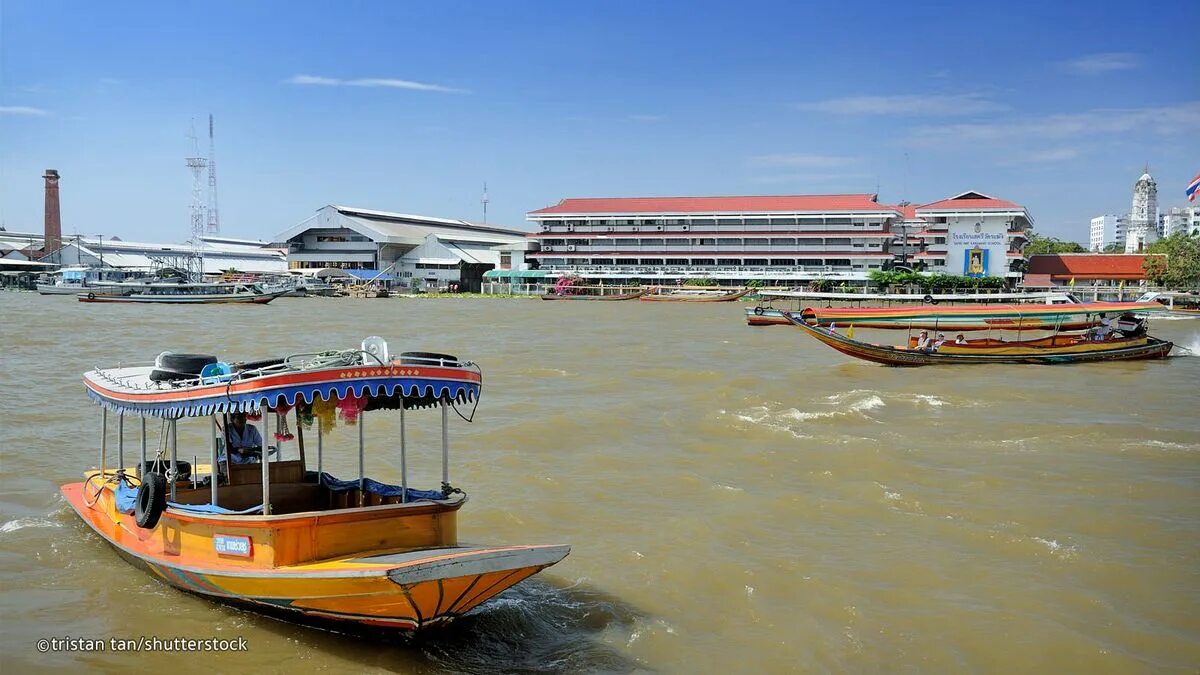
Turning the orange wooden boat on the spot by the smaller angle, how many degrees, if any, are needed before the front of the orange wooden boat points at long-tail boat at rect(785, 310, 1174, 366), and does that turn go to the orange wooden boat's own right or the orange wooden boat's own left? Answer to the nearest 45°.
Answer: approximately 90° to the orange wooden boat's own left

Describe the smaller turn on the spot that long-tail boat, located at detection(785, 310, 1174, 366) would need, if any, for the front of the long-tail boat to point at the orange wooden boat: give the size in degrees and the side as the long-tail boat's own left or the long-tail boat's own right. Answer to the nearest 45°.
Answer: approximately 90° to the long-tail boat's own left

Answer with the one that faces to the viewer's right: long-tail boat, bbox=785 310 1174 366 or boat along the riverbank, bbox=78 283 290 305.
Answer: the boat along the riverbank

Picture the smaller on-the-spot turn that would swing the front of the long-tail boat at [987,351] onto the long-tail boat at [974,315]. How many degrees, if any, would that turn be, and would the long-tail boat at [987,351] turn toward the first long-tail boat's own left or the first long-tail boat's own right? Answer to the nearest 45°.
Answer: approximately 90° to the first long-tail boat's own right

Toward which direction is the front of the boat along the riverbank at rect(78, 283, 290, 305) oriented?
to the viewer's right

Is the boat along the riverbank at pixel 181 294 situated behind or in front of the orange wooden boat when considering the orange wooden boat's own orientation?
behind

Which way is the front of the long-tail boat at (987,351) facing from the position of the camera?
facing to the left of the viewer

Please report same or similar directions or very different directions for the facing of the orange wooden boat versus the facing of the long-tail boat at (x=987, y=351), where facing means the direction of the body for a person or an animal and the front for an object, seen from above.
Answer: very different directions

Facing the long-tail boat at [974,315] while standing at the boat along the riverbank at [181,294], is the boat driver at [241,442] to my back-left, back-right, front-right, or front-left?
front-right
